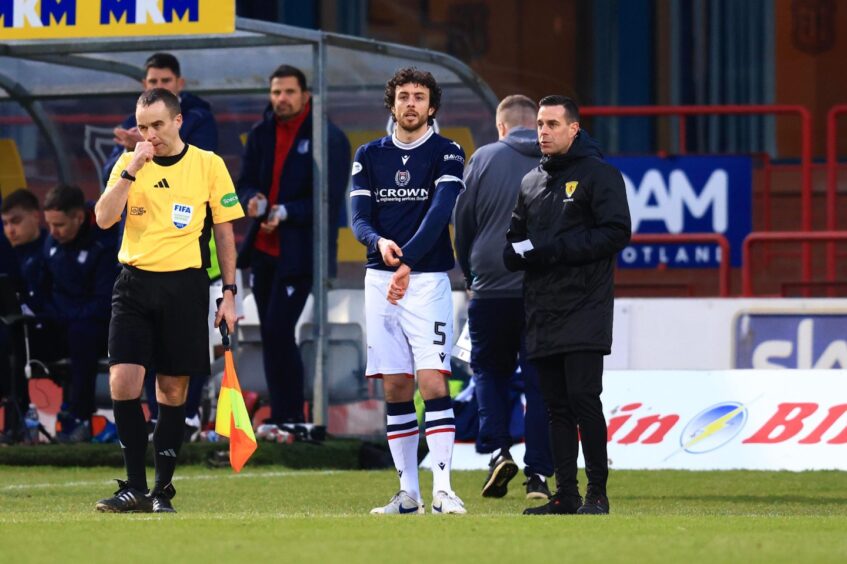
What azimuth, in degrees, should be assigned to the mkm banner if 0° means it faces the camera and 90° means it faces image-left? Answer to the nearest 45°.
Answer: approximately 0°

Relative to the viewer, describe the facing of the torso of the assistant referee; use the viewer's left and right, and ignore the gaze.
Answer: facing the viewer and to the left of the viewer

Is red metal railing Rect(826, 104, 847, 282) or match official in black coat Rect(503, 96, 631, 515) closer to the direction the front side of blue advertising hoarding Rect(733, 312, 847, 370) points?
the match official in black coat

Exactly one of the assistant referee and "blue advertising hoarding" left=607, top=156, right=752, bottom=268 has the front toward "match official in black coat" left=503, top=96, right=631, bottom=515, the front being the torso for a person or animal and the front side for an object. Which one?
the blue advertising hoarding

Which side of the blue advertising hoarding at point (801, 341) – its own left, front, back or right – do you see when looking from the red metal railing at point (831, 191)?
back

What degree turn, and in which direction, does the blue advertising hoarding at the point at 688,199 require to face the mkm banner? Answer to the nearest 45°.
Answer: approximately 45° to its right

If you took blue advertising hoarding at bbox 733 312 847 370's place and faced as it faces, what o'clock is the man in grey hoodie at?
The man in grey hoodie is roughly at 1 o'clock from the blue advertising hoarding.

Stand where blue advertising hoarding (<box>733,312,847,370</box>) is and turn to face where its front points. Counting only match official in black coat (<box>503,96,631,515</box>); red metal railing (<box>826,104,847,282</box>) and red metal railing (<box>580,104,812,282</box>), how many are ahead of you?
1
